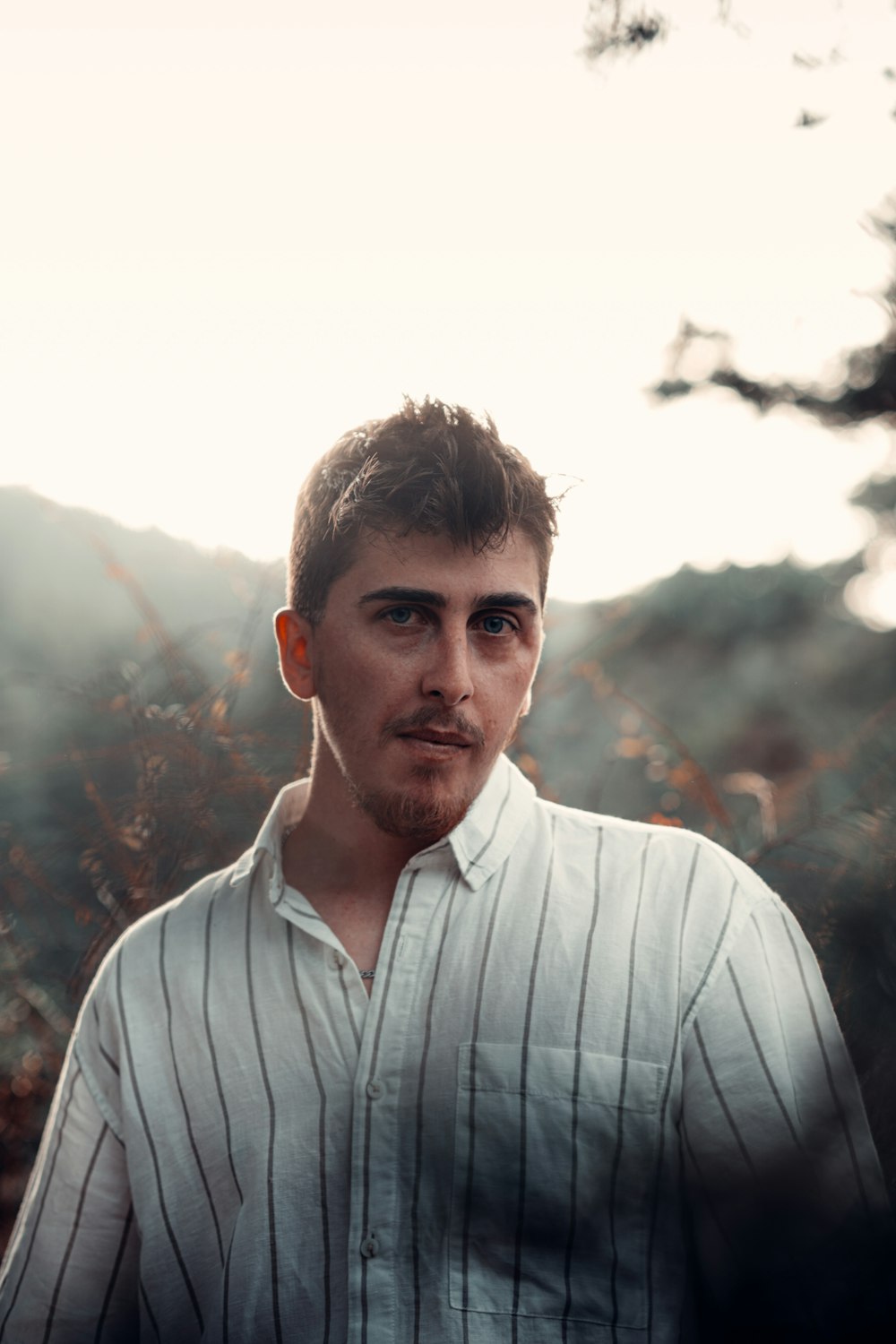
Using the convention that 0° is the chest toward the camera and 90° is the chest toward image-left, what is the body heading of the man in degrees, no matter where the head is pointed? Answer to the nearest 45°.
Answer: approximately 0°
